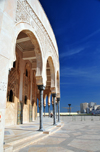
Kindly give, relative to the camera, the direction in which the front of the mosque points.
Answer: facing the viewer and to the right of the viewer
